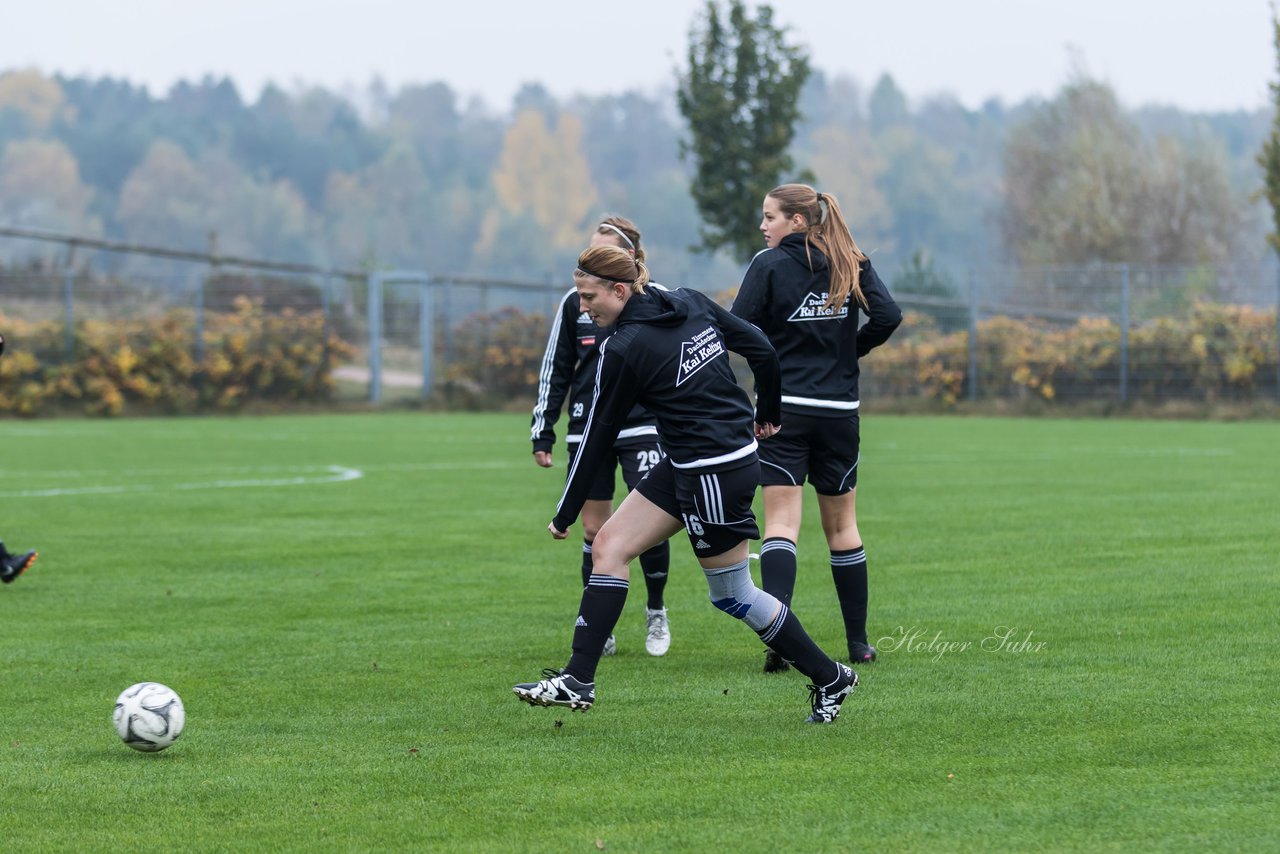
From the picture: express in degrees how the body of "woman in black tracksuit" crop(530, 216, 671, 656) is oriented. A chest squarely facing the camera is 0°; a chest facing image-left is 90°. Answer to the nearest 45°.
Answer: approximately 0°

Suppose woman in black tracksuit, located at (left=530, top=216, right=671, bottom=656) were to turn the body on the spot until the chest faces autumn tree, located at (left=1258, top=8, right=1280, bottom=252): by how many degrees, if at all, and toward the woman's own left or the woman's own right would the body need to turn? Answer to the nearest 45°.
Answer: approximately 135° to the woman's own left

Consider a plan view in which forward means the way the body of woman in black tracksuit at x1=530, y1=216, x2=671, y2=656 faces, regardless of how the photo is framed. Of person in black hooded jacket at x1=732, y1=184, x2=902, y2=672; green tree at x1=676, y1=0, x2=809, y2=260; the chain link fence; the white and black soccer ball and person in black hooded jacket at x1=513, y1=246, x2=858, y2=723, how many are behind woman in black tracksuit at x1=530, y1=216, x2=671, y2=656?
2

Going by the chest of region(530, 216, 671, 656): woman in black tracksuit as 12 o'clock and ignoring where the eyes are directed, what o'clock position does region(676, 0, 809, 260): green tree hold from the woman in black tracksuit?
The green tree is roughly at 6 o'clock from the woman in black tracksuit.

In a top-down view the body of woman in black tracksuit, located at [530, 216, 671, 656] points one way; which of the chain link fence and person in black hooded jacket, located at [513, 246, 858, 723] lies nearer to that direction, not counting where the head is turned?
the person in black hooded jacket

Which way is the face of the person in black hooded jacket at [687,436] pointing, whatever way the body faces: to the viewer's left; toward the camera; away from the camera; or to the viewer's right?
to the viewer's left

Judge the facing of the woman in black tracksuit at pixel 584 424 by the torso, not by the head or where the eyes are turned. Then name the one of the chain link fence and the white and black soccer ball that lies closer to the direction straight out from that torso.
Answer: the white and black soccer ball

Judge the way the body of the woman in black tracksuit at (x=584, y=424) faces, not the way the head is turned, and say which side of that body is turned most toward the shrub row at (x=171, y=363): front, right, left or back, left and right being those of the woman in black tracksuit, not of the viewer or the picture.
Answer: back

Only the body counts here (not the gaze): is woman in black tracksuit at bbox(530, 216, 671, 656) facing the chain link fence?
no

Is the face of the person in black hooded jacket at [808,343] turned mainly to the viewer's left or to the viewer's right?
to the viewer's left

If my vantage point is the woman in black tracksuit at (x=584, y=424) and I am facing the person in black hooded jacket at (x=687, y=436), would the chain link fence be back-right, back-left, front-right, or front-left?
back-left
